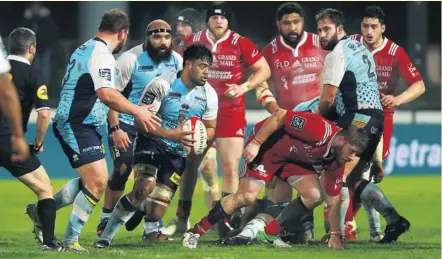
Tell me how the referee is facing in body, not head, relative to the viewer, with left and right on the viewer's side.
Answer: facing away from the viewer and to the right of the viewer

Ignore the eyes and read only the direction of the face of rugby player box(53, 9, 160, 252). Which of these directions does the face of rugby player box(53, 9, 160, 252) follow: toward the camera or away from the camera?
away from the camera

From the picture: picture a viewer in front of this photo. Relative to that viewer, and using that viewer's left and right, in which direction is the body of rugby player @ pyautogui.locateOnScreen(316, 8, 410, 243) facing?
facing away from the viewer and to the left of the viewer

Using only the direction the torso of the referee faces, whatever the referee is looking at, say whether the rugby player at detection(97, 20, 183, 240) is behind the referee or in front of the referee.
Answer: in front

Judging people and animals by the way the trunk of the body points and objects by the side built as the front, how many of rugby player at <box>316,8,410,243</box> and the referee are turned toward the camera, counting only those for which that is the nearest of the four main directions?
0

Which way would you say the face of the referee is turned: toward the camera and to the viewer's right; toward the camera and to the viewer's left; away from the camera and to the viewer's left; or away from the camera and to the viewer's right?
away from the camera and to the viewer's right

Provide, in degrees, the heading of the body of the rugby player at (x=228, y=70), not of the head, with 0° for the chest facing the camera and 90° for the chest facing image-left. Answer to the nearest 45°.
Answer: approximately 0°

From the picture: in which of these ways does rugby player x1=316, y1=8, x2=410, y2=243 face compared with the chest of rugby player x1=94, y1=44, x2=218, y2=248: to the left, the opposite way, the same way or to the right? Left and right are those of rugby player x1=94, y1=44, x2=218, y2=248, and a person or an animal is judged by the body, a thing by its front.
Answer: the opposite way
